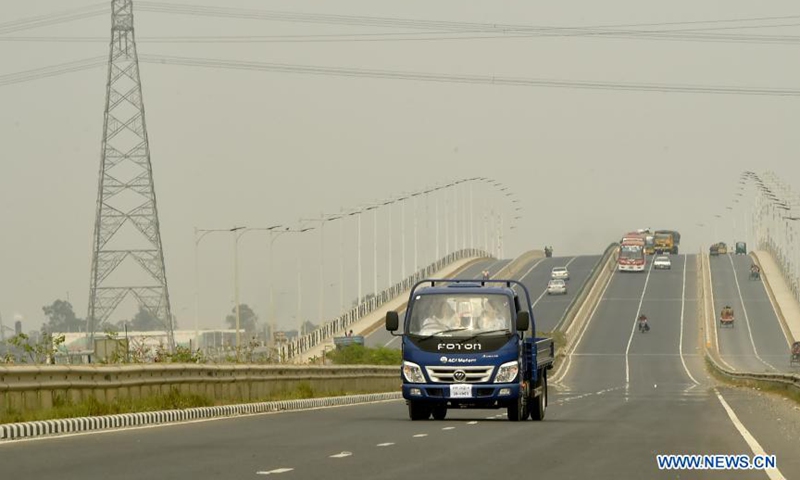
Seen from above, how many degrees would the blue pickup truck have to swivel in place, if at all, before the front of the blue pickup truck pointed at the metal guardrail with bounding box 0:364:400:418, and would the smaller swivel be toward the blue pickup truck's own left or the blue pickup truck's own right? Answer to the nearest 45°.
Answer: approximately 90° to the blue pickup truck's own right

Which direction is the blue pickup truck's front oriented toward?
toward the camera

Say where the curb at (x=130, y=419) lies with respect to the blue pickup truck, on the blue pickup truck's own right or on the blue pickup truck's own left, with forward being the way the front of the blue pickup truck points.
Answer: on the blue pickup truck's own right
